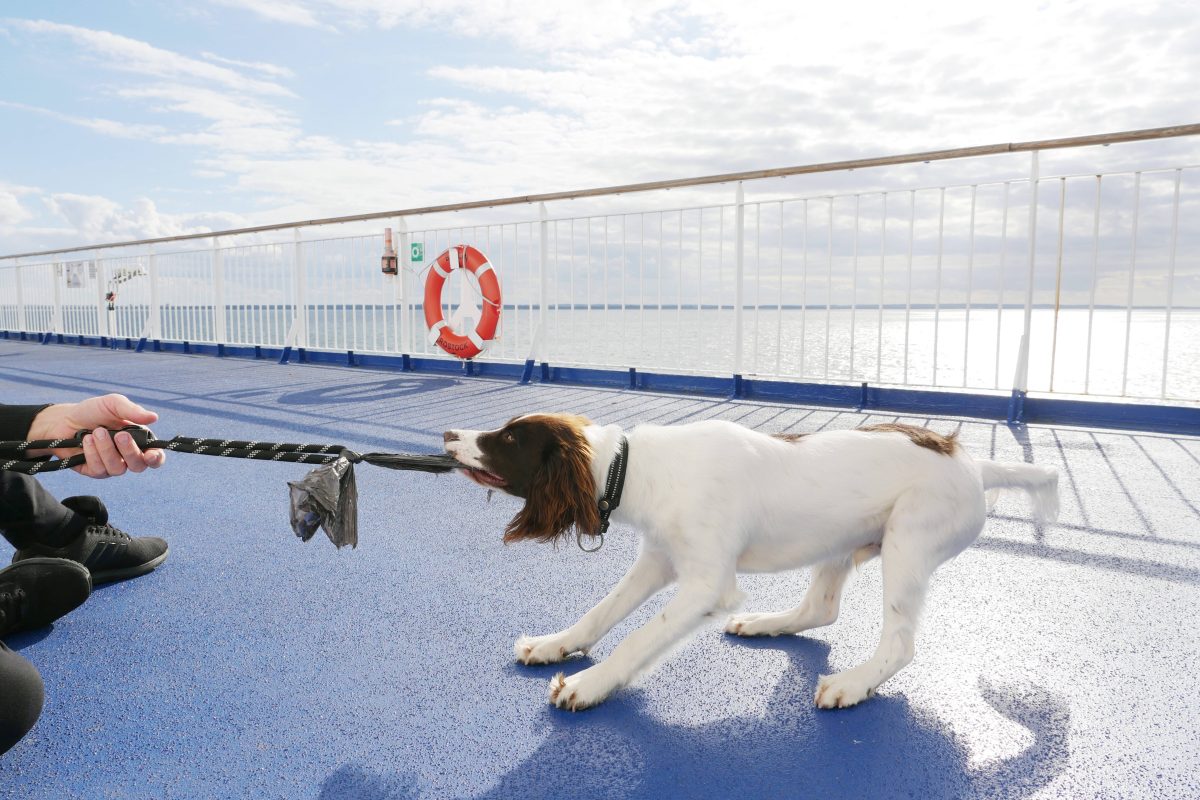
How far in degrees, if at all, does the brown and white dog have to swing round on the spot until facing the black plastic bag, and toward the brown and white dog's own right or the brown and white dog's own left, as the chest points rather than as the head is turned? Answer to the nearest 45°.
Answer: approximately 45° to the brown and white dog's own left

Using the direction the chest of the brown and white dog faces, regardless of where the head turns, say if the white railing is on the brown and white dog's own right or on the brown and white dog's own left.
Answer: on the brown and white dog's own right

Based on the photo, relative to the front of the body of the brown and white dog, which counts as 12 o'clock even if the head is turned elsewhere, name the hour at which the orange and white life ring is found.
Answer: The orange and white life ring is roughly at 2 o'clock from the brown and white dog.

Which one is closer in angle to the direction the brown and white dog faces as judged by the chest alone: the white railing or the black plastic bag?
the black plastic bag

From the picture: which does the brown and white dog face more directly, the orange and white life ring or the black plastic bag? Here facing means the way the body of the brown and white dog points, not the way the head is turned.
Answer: the black plastic bag

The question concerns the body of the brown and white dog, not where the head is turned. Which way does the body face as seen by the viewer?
to the viewer's left
